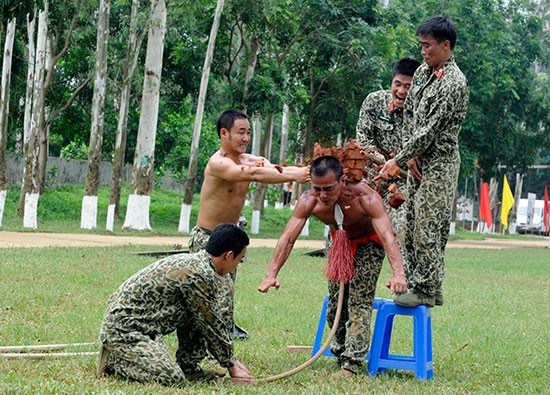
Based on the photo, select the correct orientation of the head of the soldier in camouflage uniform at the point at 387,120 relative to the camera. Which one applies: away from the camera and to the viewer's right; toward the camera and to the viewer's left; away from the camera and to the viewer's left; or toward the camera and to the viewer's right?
toward the camera and to the viewer's left

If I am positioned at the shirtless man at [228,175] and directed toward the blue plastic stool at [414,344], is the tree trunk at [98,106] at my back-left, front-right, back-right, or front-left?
back-left

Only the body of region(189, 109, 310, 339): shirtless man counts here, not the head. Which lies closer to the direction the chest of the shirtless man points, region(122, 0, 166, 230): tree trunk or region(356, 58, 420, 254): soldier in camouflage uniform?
the soldier in camouflage uniform

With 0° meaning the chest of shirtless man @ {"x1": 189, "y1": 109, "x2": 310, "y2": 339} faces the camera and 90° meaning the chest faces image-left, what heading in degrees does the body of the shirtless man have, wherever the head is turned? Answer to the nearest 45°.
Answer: approximately 315°

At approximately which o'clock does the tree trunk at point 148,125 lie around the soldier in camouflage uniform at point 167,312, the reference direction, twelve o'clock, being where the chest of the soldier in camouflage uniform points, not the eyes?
The tree trunk is roughly at 9 o'clock from the soldier in camouflage uniform.

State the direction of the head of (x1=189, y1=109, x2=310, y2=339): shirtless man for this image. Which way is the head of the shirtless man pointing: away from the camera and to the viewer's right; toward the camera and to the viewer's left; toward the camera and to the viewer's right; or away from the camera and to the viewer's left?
toward the camera and to the viewer's right

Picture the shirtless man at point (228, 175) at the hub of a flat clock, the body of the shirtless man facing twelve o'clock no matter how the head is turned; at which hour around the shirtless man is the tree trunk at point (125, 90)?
The tree trunk is roughly at 7 o'clock from the shirtless man.

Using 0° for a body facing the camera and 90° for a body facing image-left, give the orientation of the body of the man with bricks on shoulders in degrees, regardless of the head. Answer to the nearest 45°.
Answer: approximately 45°

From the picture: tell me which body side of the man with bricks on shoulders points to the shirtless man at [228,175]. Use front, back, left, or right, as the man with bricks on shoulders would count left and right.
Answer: right

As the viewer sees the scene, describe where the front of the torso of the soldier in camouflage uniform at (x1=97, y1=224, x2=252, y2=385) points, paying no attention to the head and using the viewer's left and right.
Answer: facing to the right of the viewer

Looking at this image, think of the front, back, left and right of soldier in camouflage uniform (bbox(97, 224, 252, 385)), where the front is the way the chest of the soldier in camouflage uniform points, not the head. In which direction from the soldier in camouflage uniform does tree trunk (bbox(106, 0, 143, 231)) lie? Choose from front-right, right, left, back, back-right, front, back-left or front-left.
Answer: left

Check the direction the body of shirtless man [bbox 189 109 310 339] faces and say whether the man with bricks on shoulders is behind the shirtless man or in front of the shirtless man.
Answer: in front

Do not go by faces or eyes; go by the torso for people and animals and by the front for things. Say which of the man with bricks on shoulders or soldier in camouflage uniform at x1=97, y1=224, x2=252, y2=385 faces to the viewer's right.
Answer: the soldier in camouflage uniform

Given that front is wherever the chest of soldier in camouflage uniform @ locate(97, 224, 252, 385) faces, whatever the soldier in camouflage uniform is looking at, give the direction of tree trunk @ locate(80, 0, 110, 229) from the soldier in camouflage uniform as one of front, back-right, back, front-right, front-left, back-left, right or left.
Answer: left
